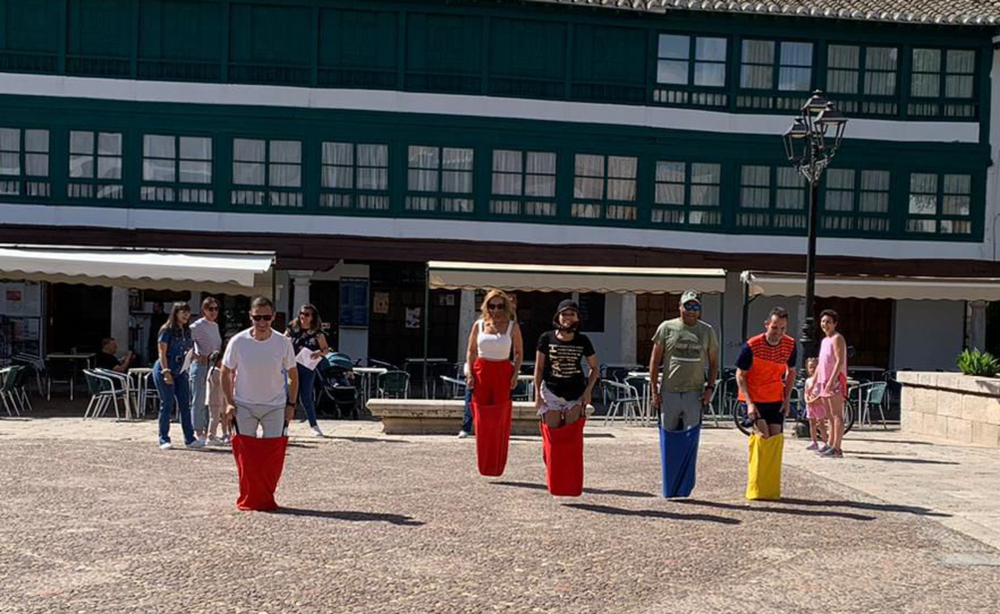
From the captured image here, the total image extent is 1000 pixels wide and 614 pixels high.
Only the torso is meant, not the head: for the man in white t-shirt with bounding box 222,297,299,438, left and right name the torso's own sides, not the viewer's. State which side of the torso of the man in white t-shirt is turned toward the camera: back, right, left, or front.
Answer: front

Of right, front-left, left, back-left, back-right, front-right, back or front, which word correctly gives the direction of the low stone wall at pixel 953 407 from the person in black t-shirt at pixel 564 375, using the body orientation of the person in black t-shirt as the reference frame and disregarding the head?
back-left

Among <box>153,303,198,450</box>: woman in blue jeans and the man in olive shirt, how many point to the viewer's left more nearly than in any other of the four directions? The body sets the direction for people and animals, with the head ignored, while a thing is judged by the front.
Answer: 0

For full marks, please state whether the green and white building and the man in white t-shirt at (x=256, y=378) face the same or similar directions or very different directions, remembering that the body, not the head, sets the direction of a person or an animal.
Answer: same or similar directions

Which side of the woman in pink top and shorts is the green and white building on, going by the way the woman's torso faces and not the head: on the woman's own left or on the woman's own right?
on the woman's own right

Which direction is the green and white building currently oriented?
toward the camera

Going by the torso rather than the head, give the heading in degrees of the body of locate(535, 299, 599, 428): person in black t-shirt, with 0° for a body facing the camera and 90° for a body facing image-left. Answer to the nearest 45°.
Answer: approximately 0°

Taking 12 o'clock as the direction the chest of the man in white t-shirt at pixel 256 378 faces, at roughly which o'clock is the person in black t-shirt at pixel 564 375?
The person in black t-shirt is roughly at 9 o'clock from the man in white t-shirt.

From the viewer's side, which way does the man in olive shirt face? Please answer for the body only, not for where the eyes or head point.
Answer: toward the camera

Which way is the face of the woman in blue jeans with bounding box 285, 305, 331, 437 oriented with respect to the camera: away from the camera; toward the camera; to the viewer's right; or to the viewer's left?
toward the camera

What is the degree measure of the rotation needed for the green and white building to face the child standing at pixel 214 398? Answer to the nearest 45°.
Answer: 0° — it already faces them

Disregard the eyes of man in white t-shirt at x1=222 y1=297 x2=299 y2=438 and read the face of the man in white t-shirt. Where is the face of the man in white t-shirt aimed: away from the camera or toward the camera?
toward the camera

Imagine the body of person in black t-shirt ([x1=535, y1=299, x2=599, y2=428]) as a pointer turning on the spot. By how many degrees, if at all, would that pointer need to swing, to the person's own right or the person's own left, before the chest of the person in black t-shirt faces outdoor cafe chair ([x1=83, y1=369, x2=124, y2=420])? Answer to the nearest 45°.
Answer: approximately 135° to the person's own right

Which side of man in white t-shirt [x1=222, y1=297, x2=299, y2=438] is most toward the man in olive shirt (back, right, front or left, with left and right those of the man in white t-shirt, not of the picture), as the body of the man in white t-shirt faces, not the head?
left

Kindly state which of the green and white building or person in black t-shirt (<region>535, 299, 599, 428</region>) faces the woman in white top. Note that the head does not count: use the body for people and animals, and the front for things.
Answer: the green and white building
